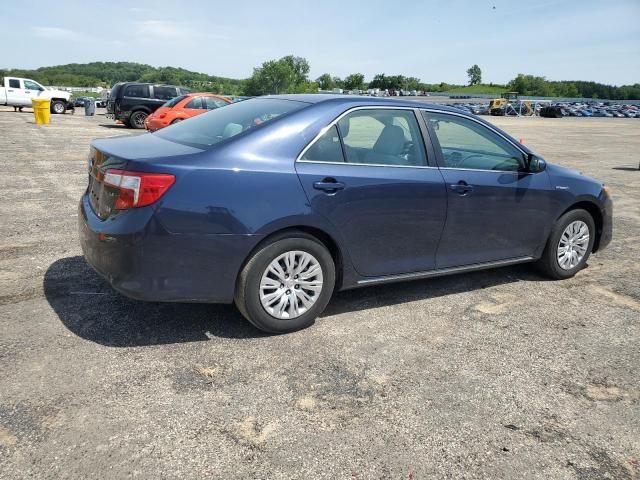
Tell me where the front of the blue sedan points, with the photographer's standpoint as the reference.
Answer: facing away from the viewer and to the right of the viewer

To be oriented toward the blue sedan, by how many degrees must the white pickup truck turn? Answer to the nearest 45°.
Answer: approximately 90° to its right

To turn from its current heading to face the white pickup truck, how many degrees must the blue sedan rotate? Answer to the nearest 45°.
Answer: approximately 90° to its left

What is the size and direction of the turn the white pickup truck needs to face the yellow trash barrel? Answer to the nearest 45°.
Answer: approximately 90° to its right

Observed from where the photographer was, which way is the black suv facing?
facing away from the viewer and to the right of the viewer

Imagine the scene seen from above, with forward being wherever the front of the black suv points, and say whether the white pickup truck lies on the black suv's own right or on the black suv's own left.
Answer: on the black suv's own left

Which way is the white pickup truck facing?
to the viewer's right

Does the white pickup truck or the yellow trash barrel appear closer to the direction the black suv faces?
the white pickup truck
